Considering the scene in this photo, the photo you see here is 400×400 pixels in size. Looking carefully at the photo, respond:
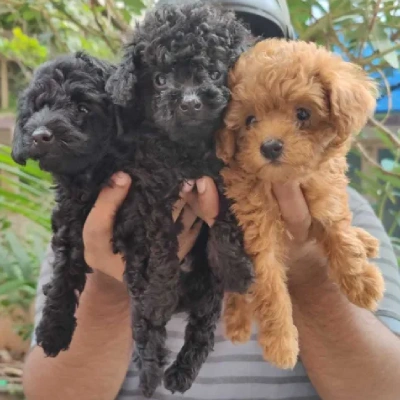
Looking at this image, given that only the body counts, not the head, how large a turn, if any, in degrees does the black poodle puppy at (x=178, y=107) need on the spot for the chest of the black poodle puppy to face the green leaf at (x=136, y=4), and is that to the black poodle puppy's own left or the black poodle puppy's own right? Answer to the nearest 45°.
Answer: approximately 180°

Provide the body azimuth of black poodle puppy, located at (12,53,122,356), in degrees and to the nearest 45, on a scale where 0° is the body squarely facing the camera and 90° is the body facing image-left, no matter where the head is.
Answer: approximately 45°

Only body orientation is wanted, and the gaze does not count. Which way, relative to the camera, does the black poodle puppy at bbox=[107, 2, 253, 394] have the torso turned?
toward the camera

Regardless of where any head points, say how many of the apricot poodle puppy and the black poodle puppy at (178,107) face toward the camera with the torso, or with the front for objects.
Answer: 2

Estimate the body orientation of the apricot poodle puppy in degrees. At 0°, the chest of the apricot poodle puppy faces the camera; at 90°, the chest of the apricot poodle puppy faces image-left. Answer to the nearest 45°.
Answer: approximately 0°
